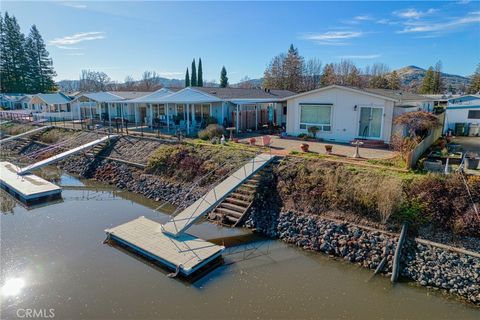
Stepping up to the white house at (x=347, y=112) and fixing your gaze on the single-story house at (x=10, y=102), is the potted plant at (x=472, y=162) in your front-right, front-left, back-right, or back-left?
back-left

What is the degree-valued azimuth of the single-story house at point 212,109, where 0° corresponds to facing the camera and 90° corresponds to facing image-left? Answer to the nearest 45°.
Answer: approximately 45°

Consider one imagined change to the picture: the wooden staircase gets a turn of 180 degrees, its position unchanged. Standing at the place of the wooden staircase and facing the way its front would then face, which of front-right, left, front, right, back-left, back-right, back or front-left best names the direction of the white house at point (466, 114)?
front

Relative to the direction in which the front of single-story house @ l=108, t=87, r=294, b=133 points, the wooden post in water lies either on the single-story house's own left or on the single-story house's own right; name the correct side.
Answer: on the single-story house's own left

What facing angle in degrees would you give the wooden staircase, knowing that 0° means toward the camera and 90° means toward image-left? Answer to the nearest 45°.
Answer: approximately 45°

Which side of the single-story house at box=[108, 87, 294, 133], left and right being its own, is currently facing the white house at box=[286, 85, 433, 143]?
left

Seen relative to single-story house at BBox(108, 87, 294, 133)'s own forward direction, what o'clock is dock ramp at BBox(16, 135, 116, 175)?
The dock ramp is roughly at 1 o'clock from the single-story house.

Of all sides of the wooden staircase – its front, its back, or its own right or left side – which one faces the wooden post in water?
left

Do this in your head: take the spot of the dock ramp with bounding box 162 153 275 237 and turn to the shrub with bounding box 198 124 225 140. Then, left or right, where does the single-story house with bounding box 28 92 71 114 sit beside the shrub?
left

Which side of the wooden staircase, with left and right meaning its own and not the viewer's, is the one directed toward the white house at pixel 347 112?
back

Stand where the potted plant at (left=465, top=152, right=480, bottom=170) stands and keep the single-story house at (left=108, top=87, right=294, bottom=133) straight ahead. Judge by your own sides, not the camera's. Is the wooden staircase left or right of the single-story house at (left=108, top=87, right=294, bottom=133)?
left

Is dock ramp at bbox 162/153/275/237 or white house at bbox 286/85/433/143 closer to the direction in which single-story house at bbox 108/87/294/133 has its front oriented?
the dock ramp

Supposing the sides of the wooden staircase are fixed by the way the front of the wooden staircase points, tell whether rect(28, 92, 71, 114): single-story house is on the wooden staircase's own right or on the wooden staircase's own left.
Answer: on the wooden staircase's own right
